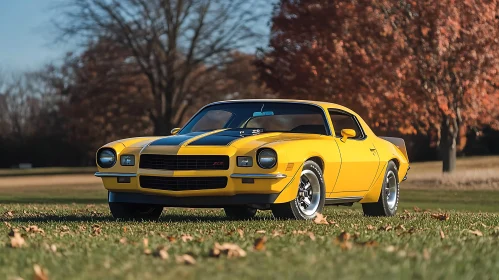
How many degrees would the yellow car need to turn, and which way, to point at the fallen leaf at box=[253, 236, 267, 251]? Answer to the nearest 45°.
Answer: approximately 45° to its left

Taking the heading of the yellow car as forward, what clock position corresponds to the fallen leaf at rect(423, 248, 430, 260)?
The fallen leaf is roughly at 10 o'clock from the yellow car.

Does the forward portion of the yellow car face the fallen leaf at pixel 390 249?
no

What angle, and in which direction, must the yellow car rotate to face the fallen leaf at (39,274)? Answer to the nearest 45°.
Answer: approximately 45° to its left

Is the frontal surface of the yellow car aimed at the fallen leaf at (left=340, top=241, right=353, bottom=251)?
no

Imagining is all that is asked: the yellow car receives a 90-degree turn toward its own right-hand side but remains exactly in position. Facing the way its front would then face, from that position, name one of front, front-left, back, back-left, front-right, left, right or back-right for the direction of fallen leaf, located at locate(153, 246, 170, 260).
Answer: back-left

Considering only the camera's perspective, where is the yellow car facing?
facing the viewer and to the left of the viewer

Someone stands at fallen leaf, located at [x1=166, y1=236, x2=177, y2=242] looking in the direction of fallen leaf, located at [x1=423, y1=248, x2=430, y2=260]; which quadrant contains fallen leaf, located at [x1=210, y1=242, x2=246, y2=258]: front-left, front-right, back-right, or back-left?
front-right

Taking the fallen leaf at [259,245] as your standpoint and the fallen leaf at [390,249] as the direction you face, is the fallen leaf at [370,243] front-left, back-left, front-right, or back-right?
front-left

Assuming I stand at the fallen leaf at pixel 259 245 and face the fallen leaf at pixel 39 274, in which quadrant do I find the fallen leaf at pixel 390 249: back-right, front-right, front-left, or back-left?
back-left

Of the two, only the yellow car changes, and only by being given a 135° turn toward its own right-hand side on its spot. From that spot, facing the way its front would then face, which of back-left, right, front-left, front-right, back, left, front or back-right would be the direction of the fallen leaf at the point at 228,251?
back

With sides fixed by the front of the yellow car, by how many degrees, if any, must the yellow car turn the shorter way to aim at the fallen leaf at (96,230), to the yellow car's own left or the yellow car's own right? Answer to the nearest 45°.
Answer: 0° — it already faces it

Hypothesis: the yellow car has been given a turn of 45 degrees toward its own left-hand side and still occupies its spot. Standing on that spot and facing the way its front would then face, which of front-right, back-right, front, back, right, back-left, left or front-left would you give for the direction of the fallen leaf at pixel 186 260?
front

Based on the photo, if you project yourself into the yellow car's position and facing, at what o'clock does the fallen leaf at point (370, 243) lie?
The fallen leaf is roughly at 10 o'clock from the yellow car.
